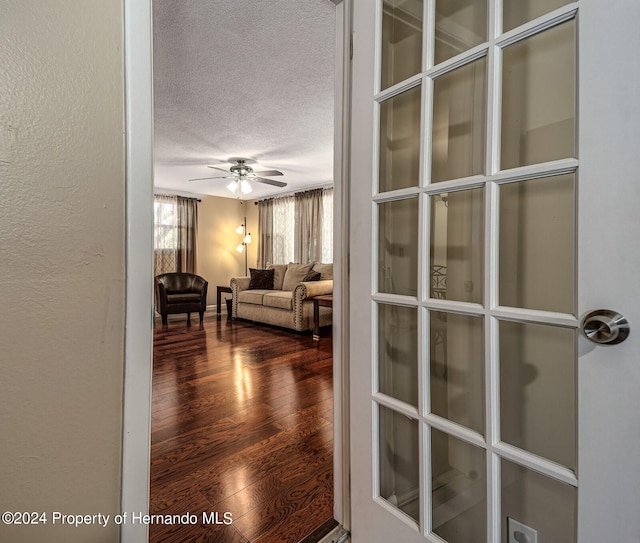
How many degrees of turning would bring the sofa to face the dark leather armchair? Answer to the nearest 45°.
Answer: approximately 45° to its right

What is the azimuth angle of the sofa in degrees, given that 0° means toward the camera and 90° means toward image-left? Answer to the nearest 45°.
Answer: approximately 45°

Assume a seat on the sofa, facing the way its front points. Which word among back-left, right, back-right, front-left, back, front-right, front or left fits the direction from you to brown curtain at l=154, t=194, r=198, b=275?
right

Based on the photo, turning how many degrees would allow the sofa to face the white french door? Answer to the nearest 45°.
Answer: approximately 45° to its left
